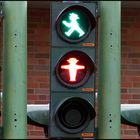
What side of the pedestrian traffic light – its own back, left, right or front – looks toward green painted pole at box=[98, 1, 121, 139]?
left

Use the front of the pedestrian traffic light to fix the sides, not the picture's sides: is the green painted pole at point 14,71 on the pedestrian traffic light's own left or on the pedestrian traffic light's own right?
on the pedestrian traffic light's own right

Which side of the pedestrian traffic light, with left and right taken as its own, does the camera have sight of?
front
